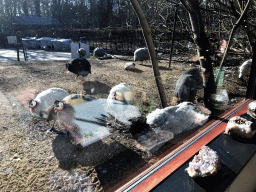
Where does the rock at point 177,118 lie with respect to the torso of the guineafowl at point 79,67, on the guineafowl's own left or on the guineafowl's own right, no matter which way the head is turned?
on the guineafowl's own left

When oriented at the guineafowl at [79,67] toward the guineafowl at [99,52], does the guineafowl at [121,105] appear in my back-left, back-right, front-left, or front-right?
back-right

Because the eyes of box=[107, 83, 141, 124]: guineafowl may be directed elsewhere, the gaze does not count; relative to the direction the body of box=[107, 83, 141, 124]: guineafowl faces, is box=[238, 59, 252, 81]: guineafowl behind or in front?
behind

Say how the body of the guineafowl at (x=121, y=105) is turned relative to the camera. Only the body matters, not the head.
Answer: to the viewer's left

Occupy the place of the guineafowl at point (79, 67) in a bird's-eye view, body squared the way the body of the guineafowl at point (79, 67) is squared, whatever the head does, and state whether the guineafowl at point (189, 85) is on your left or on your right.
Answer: on your left

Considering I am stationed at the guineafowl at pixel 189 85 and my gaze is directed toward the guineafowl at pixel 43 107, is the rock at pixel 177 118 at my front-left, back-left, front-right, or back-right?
front-left
